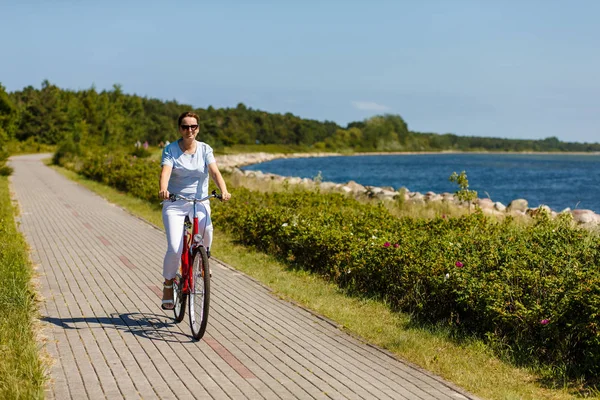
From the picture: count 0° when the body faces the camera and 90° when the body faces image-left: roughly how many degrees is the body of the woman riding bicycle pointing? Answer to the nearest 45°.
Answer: approximately 0°

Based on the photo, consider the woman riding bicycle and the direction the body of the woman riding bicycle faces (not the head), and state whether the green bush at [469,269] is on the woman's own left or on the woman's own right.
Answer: on the woman's own left

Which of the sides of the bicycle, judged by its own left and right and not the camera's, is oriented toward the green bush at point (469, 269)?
left
